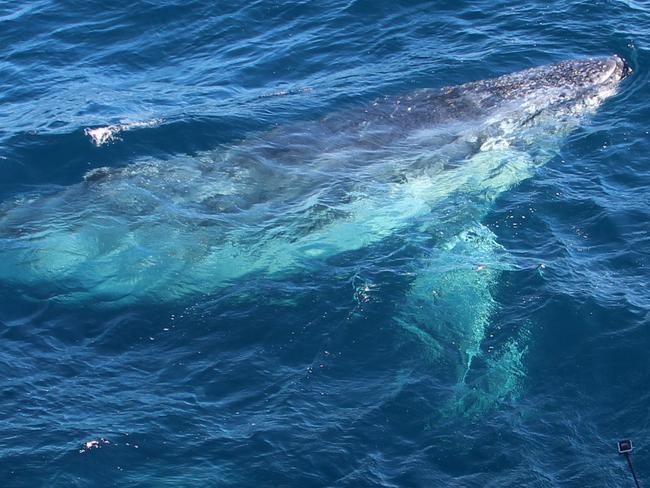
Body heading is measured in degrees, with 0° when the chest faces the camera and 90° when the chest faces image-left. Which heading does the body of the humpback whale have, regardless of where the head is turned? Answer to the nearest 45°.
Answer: approximately 225°
